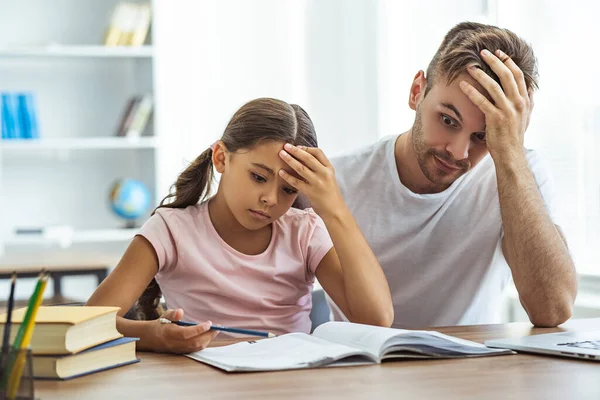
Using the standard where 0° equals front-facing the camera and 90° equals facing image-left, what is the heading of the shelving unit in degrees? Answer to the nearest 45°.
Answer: approximately 0°

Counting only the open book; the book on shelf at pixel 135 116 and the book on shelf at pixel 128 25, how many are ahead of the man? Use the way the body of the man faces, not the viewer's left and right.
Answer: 1

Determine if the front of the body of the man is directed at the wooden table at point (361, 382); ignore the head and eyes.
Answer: yes

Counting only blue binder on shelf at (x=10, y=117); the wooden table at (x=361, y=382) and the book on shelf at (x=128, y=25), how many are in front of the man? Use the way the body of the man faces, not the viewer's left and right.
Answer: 1

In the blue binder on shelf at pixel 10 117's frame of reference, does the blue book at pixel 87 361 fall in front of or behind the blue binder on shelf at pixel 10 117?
in front

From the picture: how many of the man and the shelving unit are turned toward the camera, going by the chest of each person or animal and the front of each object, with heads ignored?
2

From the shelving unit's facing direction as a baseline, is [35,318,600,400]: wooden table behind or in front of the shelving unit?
in front
